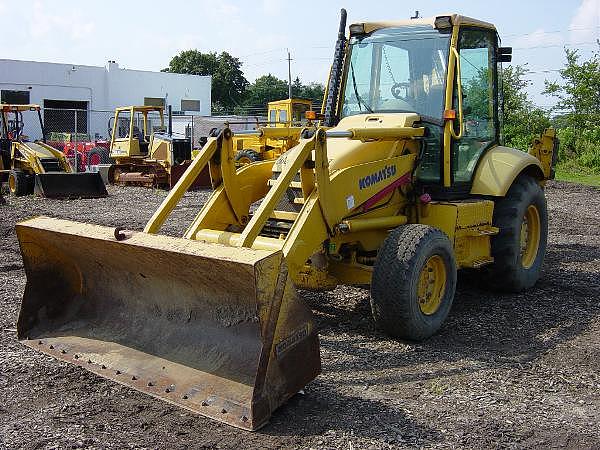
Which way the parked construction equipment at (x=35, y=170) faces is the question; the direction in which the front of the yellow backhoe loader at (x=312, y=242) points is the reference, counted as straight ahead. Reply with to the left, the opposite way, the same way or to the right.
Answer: to the left

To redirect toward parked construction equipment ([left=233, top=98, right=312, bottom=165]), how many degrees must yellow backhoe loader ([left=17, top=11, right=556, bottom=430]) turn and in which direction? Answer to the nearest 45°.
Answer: approximately 135° to its right

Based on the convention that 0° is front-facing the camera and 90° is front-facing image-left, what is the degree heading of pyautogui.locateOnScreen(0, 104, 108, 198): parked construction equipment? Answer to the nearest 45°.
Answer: approximately 315°

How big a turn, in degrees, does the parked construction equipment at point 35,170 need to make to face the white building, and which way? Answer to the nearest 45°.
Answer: approximately 135° to its left

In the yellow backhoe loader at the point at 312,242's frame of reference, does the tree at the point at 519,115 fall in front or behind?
behind

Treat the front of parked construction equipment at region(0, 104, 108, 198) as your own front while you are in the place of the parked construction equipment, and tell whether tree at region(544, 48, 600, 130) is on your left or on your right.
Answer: on your left

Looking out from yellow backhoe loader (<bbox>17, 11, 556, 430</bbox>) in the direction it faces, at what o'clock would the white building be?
The white building is roughly at 4 o'clock from the yellow backhoe loader.

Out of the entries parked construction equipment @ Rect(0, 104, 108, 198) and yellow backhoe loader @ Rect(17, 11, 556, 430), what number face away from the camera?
0

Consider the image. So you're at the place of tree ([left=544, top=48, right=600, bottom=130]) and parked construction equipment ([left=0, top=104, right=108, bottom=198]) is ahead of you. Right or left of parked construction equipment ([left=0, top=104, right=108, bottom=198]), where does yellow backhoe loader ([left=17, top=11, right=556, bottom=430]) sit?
left

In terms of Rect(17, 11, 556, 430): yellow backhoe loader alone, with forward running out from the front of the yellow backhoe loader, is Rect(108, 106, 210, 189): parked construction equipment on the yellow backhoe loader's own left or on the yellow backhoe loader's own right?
on the yellow backhoe loader's own right

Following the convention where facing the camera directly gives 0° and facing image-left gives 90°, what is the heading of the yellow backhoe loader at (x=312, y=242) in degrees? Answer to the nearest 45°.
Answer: approximately 45°
